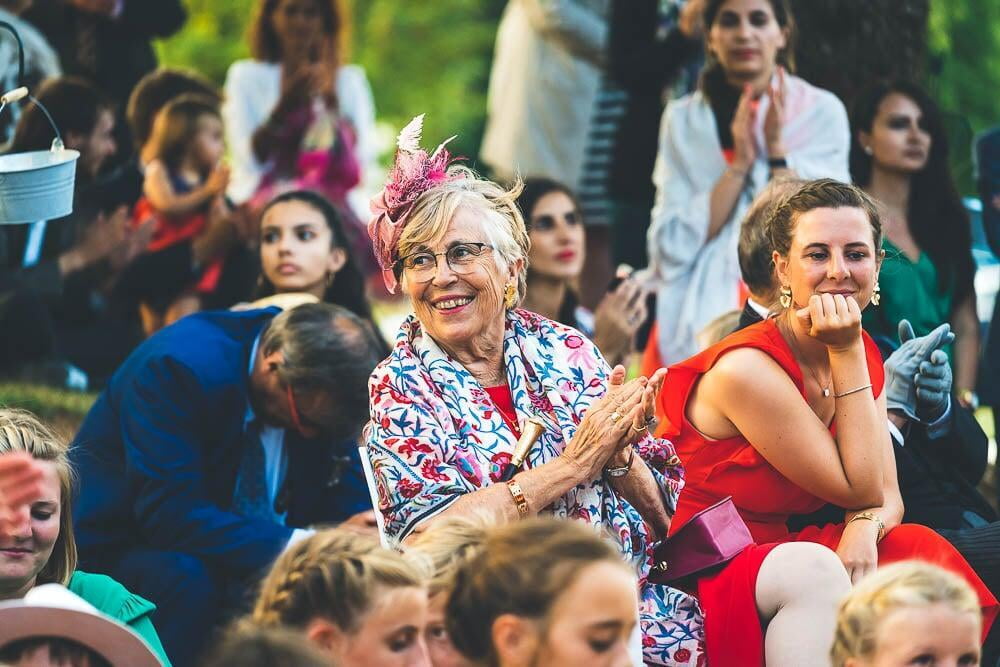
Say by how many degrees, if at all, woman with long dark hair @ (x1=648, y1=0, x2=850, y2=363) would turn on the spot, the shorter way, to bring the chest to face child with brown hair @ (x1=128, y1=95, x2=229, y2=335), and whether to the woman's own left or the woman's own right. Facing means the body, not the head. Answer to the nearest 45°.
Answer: approximately 90° to the woman's own right

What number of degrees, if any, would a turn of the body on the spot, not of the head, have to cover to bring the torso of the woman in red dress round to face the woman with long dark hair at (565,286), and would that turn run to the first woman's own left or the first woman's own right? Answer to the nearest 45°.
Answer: approximately 180°

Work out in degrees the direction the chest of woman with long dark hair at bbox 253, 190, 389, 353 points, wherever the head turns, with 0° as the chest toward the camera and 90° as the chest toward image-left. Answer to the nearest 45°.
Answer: approximately 45°

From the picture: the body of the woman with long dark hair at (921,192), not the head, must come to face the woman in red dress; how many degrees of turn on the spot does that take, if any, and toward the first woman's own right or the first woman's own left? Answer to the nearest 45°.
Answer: approximately 45° to the first woman's own right

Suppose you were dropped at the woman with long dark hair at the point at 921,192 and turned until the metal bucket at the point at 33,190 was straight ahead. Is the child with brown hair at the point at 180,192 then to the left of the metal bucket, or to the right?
right

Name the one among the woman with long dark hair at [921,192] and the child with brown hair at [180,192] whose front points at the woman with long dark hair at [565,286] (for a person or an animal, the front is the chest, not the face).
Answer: the child with brown hair

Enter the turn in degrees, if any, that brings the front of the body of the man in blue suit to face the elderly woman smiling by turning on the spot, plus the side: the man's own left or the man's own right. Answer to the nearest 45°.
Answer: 0° — they already face them

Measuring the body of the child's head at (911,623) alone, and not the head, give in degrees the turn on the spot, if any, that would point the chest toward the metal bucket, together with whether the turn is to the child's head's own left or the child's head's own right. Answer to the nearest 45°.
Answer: approximately 135° to the child's head's own right

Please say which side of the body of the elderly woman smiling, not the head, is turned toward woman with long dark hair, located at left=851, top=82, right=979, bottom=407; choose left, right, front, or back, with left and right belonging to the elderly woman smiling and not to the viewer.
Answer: left
